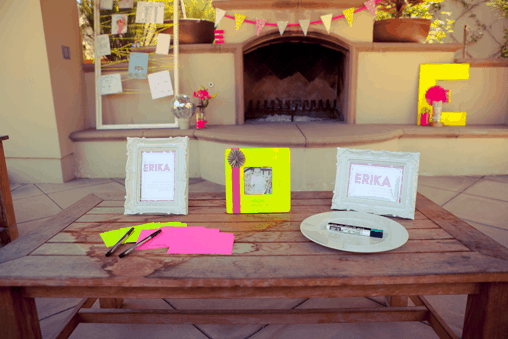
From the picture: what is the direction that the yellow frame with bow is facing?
toward the camera

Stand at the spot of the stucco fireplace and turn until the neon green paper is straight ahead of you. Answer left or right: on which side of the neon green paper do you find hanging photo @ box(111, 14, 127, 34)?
right

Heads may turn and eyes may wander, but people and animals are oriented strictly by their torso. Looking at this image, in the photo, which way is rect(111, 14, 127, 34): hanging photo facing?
toward the camera

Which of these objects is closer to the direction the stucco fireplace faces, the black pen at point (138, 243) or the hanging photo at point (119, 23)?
the black pen

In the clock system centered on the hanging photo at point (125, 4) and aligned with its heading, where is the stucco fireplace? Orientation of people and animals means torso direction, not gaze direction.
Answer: The stucco fireplace is roughly at 9 o'clock from the hanging photo.

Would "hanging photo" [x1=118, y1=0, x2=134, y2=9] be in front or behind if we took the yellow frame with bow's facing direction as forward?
behind

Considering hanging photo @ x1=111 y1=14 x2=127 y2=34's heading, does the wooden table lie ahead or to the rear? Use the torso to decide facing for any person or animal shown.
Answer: ahead

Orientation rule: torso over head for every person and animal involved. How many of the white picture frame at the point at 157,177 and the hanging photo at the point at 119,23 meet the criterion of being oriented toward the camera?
2

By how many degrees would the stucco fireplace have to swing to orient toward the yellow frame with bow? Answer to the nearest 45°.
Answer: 0° — it already faces it
